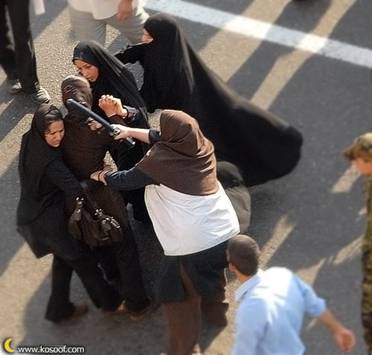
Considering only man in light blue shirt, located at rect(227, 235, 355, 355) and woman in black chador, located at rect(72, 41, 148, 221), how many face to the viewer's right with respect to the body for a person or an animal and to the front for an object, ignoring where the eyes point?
0

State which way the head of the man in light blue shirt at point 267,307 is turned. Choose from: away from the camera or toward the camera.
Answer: away from the camera

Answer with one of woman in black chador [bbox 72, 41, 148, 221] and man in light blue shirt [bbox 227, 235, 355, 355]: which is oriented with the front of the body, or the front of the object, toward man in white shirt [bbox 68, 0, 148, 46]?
man in light blue shirt [bbox 227, 235, 355, 355]

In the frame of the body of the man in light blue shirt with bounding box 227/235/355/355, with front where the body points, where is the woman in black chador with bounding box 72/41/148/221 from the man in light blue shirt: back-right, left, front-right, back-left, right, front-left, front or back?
front

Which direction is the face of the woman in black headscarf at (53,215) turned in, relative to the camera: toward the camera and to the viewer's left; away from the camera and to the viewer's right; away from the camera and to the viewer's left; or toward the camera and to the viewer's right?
toward the camera and to the viewer's right

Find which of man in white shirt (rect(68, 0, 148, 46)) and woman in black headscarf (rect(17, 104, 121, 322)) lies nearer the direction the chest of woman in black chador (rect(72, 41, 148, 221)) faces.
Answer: the woman in black headscarf

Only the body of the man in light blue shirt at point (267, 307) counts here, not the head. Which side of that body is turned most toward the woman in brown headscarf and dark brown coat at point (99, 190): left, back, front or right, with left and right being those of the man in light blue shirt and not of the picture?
front

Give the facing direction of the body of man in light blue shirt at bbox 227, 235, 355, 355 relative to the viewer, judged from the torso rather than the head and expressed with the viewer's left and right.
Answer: facing away from the viewer and to the left of the viewer
